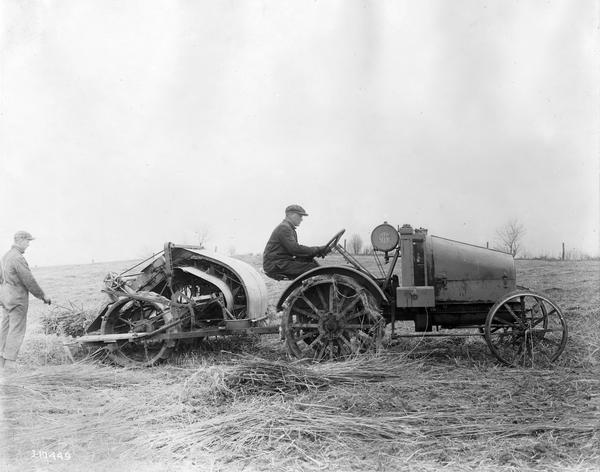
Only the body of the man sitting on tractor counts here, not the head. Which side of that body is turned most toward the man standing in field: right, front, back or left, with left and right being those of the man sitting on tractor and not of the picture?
back

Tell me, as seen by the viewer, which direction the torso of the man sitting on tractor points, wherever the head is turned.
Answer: to the viewer's right

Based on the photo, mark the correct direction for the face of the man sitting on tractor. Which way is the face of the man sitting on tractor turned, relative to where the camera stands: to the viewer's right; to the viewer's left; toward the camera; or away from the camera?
to the viewer's right

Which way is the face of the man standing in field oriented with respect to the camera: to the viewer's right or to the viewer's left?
to the viewer's right
